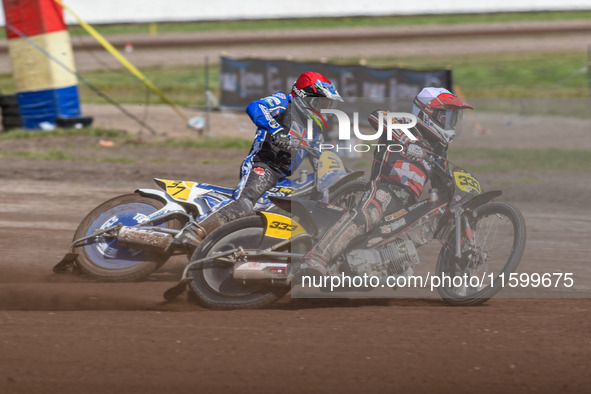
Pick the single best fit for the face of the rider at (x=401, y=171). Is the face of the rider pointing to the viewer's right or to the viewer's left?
to the viewer's right

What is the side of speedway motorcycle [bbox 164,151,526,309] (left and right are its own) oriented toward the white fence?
left

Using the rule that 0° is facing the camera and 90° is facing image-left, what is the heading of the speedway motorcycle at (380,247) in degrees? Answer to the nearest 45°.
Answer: approximately 270°

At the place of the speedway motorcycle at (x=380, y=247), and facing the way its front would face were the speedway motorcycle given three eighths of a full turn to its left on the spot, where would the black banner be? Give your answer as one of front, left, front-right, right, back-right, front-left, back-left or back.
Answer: front-right
